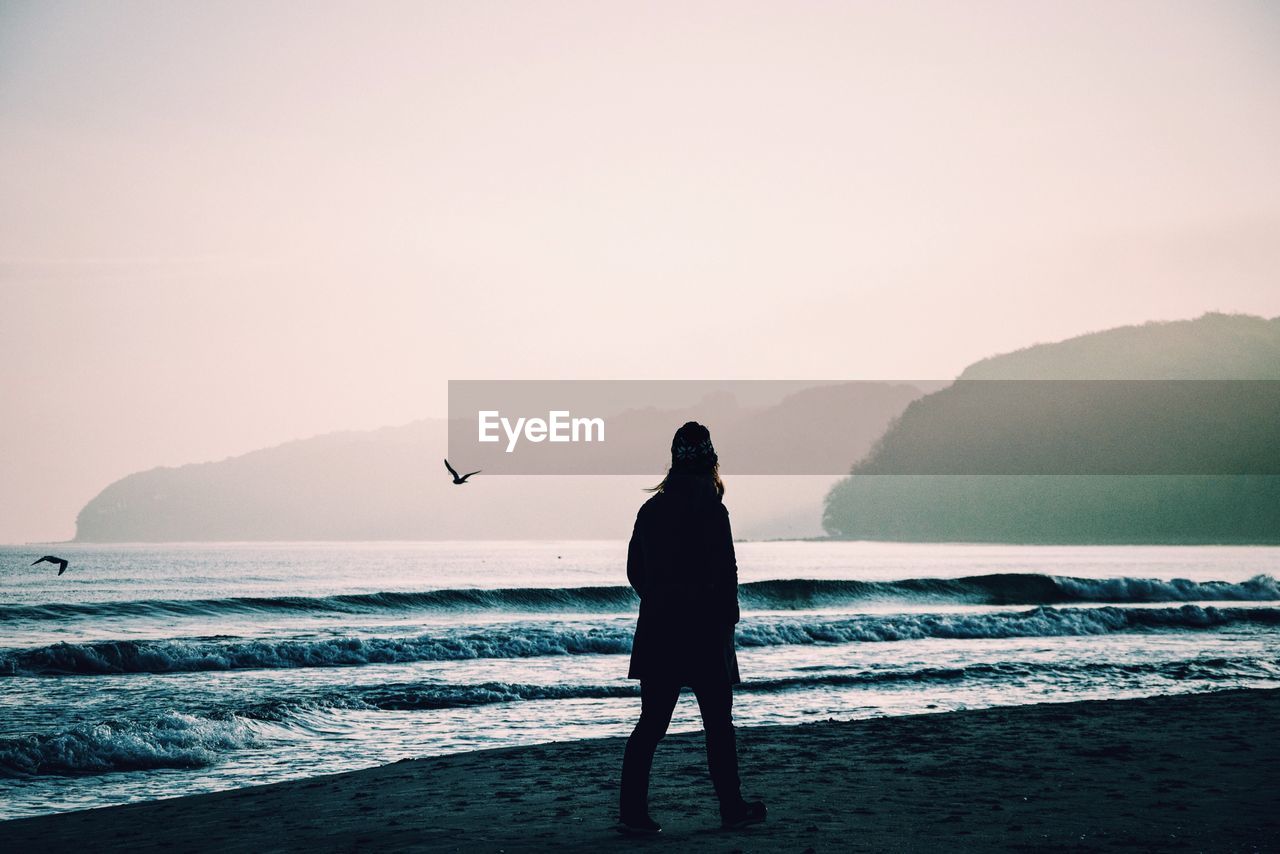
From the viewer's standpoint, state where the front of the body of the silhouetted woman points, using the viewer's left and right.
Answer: facing away from the viewer and to the right of the viewer
